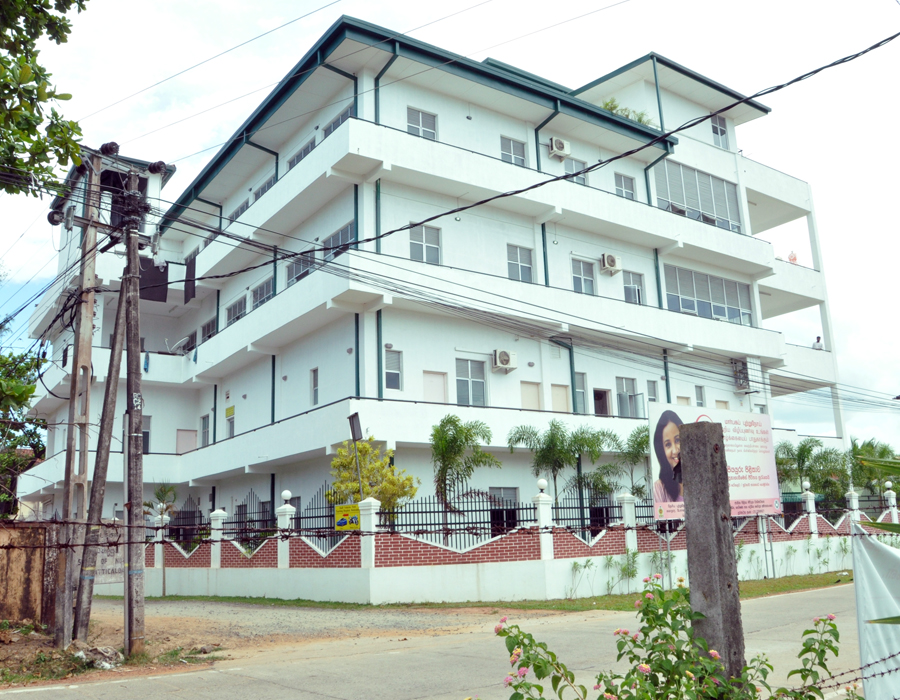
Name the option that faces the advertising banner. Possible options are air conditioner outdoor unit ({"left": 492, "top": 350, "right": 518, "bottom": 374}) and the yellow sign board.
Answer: the air conditioner outdoor unit

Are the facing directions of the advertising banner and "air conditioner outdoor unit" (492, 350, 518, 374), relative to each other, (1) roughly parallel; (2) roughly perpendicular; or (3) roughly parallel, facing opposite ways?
roughly parallel

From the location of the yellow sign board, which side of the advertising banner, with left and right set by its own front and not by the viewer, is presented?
right

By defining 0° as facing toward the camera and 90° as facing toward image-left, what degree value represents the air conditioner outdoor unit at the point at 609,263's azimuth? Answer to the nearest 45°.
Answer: approximately 315°

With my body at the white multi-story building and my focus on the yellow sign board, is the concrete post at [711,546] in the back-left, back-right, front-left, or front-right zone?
front-left

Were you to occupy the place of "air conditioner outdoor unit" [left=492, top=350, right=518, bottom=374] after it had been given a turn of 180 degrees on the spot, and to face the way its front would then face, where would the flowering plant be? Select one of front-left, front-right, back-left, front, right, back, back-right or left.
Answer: back-left

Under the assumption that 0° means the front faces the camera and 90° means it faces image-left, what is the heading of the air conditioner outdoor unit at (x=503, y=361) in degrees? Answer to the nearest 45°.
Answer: approximately 315°

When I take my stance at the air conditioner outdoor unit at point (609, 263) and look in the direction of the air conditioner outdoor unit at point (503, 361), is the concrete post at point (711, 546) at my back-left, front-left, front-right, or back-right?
front-left

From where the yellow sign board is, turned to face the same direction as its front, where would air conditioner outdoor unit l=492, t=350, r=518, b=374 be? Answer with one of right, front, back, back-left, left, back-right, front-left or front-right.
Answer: back

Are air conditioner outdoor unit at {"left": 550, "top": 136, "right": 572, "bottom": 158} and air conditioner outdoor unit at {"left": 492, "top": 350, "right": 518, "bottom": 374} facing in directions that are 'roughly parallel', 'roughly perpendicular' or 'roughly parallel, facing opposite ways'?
roughly parallel

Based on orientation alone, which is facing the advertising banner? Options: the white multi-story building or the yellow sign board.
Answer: the white multi-story building

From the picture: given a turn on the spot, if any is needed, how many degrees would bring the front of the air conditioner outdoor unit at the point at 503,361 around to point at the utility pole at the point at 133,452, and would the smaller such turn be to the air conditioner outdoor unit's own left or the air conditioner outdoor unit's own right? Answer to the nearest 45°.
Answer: approximately 45° to the air conditioner outdoor unit's own right

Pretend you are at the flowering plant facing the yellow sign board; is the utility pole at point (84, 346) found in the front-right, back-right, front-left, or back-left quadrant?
front-left

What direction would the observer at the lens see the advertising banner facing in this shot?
facing the viewer and to the right of the viewer
